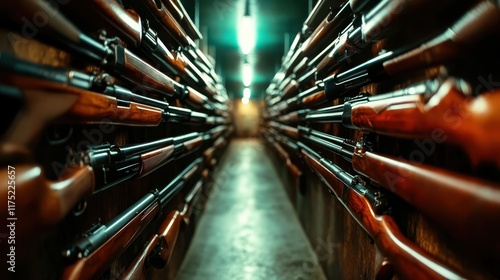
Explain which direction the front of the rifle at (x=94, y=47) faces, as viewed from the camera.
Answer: facing away from the viewer and to the right of the viewer

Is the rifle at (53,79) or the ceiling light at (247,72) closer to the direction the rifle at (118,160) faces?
the ceiling light

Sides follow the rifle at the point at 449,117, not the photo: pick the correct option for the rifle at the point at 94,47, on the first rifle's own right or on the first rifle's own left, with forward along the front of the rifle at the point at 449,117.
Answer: on the first rifle's own left

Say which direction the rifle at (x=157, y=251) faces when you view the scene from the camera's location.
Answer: facing away from the viewer and to the right of the viewer

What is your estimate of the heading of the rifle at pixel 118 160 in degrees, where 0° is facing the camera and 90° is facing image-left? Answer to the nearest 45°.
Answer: approximately 225°

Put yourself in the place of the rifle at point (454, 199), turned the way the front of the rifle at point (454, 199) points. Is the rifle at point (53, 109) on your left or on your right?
on your left

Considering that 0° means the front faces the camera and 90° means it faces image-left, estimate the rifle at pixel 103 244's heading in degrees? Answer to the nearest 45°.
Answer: approximately 225°

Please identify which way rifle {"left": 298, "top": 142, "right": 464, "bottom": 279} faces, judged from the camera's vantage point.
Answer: facing away from the viewer and to the left of the viewer

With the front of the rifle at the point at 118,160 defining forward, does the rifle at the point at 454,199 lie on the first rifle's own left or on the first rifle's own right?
on the first rifle's own right
